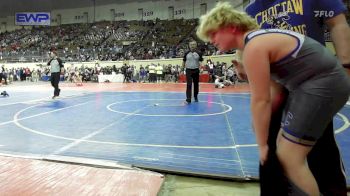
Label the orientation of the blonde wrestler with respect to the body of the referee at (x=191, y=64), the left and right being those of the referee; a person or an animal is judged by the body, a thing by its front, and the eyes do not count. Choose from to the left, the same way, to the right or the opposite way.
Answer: to the right

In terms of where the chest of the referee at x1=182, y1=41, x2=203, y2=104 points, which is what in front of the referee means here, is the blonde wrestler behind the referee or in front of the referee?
in front

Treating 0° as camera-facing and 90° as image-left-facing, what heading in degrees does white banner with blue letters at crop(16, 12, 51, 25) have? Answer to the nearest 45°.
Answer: approximately 0°

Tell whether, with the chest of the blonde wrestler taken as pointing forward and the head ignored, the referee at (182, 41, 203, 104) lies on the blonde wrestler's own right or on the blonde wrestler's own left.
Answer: on the blonde wrestler's own right

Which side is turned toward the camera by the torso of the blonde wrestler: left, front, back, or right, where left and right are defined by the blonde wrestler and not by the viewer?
left
